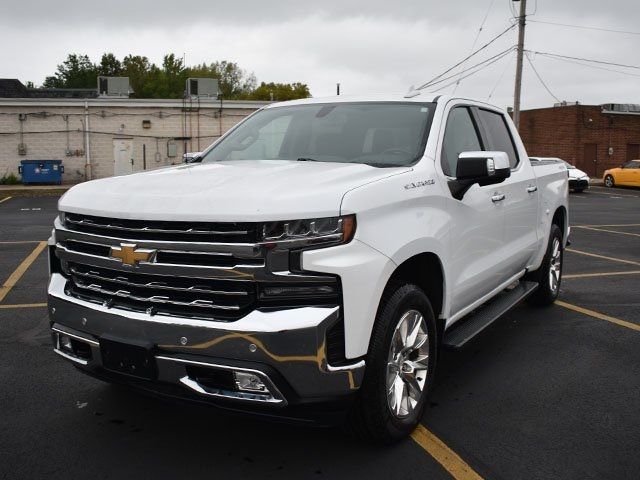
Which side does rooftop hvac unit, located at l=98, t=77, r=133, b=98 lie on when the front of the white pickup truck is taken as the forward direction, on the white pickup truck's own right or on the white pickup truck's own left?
on the white pickup truck's own right

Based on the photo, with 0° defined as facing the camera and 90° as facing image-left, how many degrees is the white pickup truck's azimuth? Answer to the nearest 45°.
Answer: approximately 45°

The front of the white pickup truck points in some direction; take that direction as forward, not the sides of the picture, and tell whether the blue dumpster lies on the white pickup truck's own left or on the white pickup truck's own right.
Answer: on the white pickup truck's own right

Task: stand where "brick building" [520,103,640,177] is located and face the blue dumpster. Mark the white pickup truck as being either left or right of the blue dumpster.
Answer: left

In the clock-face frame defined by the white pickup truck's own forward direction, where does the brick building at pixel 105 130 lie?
The brick building is roughly at 4 o'clock from the white pickup truck.

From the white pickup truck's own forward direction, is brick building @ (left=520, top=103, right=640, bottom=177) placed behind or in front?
behind

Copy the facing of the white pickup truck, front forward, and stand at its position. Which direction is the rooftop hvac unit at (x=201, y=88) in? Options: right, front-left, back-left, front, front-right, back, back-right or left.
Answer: back-right

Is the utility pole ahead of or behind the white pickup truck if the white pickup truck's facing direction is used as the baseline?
behind
